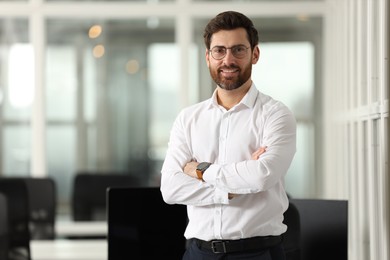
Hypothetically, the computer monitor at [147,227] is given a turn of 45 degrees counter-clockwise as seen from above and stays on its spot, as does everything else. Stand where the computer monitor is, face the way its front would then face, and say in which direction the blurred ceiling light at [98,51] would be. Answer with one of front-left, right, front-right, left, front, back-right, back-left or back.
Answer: back-left

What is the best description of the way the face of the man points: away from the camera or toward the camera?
toward the camera

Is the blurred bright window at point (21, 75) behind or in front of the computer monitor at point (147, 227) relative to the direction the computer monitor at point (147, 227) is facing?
behind

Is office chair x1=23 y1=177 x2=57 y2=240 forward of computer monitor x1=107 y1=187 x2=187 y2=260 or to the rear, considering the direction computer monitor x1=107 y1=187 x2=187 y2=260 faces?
to the rear

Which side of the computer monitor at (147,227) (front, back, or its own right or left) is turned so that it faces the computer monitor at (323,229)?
left

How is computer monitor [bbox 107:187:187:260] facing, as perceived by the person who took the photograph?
facing the viewer

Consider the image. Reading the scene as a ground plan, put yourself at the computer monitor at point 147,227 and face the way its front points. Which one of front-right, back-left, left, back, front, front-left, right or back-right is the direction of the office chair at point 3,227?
back-right
